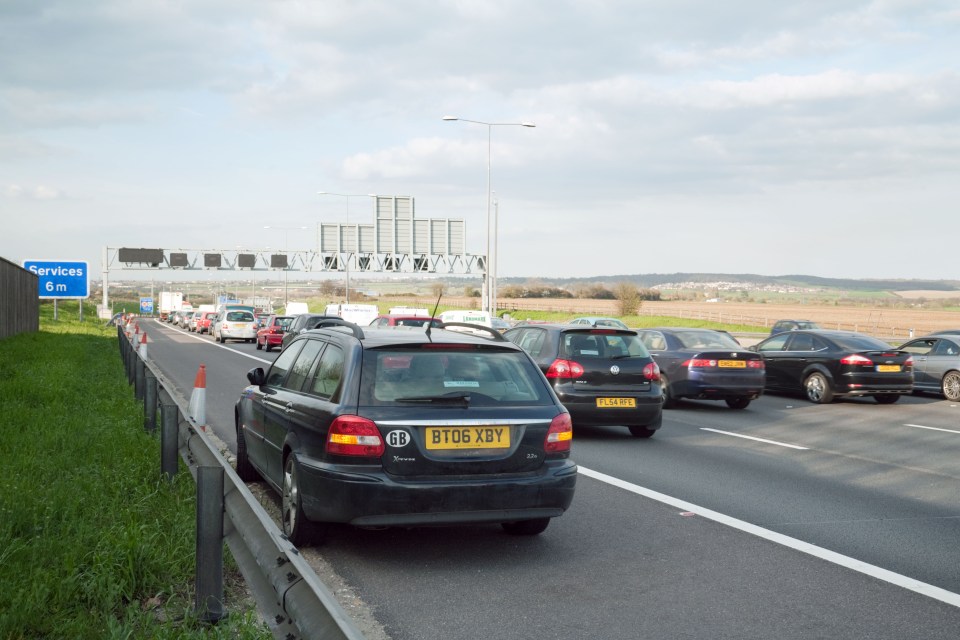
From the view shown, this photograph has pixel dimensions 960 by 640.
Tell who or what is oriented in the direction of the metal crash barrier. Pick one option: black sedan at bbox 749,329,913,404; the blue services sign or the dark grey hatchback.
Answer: the blue services sign

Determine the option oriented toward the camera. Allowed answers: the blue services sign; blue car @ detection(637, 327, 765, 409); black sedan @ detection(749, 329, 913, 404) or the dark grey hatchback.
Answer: the blue services sign

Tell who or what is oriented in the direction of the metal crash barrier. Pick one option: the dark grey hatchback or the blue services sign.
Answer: the blue services sign

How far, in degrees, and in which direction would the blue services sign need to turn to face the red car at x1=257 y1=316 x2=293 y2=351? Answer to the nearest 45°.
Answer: approximately 45° to its left

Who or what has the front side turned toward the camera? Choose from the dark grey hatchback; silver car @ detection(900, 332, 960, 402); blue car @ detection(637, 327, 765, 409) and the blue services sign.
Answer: the blue services sign

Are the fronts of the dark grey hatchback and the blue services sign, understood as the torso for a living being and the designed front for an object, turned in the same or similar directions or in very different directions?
very different directions

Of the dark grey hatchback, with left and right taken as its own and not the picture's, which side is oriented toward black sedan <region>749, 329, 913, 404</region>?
right

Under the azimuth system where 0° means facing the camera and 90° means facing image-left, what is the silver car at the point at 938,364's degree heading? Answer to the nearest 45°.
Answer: approximately 135°

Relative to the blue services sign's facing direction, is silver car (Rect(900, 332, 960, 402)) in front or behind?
in front

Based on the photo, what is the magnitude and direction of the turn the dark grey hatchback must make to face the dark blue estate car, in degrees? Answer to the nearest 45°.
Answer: approximately 135° to its left

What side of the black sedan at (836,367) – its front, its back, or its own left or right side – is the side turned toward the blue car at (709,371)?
left

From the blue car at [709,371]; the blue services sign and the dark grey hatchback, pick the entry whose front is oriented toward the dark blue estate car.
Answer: the blue services sign

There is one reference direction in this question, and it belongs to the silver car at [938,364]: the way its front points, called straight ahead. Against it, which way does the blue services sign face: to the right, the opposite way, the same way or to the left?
the opposite way

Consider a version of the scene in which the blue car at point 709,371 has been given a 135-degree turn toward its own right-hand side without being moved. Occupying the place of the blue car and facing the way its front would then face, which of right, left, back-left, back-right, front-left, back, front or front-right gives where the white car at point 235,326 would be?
back-left

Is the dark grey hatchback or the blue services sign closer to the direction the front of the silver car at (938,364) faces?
the blue services sign

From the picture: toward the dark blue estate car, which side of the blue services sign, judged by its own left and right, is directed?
front

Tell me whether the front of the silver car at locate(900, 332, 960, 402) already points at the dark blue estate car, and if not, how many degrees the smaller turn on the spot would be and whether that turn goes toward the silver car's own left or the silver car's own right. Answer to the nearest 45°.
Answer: approximately 135° to the silver car's own left

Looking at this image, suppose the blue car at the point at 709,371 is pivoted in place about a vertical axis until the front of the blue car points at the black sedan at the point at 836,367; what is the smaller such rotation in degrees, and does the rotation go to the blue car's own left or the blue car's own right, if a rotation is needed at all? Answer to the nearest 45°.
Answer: approximately 90° to the blue car's own right

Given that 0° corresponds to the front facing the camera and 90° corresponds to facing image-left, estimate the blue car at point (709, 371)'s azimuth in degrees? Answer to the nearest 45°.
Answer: approximately 135°
